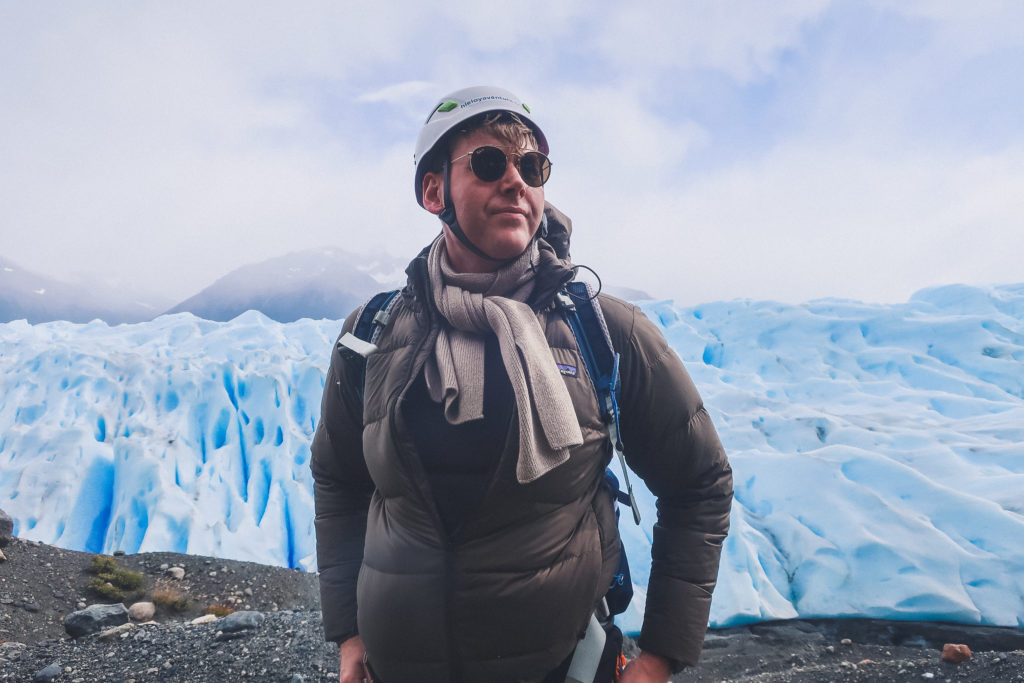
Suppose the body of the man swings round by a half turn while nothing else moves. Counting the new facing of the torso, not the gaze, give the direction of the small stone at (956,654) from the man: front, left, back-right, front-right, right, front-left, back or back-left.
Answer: front-right

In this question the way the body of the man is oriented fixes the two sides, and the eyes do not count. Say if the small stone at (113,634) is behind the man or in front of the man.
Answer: behind

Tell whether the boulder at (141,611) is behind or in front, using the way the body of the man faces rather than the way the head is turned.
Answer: behind

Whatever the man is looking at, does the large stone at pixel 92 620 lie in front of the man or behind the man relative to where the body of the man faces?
behind

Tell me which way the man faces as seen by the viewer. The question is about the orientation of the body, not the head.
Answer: toward the camera

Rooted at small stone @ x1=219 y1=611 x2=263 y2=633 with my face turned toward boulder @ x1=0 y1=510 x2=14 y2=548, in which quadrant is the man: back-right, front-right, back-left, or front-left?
back-left
